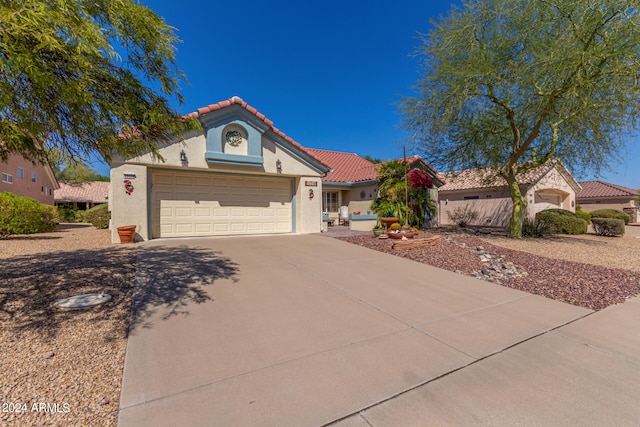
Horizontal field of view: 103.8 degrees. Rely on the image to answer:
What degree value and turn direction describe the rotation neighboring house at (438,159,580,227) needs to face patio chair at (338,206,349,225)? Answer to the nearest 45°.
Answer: approximately 90° to its right

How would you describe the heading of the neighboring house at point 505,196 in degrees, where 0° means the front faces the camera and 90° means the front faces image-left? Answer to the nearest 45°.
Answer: approximately 315°

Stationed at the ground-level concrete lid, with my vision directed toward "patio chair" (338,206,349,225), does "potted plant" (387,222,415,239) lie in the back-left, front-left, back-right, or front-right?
front-right

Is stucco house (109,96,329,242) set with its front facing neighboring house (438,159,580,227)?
no

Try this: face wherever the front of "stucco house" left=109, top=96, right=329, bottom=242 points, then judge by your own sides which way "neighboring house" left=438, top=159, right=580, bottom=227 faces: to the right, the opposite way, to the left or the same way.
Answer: the same way

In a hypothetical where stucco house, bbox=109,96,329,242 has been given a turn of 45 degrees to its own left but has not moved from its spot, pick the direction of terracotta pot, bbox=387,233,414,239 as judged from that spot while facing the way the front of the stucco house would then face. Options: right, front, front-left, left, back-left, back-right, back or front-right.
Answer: front

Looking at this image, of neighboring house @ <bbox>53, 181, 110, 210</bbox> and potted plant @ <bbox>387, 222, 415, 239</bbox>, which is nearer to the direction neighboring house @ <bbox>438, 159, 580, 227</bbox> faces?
the potted plant

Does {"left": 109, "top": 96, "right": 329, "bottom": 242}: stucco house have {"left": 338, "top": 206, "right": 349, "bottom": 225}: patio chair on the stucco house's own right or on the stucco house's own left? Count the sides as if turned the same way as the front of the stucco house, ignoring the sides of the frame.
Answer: on the stucco house's own left

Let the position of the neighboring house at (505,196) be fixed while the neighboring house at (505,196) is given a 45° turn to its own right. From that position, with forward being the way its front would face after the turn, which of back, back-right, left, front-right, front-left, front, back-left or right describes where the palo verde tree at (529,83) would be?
front

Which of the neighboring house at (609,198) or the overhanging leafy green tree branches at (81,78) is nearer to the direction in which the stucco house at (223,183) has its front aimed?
the overhanging leafy green tree branches

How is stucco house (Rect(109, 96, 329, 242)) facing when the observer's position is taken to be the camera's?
facing the viewer

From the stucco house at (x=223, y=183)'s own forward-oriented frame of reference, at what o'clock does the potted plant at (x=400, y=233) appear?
The potted plant is roughly at 10 o'clock from the stucco house.

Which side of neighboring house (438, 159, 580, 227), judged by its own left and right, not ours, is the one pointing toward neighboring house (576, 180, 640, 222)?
left

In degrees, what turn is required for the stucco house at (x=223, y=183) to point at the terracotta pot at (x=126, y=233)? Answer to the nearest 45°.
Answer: approximately 90° to its right

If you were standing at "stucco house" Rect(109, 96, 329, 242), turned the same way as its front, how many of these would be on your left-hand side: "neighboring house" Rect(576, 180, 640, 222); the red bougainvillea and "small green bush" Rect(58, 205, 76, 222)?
2

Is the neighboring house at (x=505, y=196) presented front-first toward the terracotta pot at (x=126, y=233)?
no

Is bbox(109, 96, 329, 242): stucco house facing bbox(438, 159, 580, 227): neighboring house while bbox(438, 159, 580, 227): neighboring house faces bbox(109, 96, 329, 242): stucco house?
no

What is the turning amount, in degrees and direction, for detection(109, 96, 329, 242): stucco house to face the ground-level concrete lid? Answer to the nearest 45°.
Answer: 0° — it already faces it

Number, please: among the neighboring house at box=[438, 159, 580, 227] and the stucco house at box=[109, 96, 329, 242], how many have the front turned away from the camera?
0

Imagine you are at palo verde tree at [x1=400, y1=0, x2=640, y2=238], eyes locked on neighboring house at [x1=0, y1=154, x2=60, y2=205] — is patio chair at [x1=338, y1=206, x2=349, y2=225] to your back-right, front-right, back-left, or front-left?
front-right
